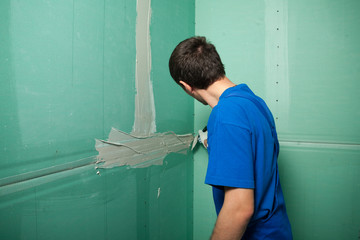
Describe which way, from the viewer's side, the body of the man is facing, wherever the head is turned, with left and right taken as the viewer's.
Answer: facing away from the viewer and to the left of the viewer

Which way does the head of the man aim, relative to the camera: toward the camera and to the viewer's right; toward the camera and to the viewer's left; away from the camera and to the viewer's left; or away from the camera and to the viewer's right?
away from the camera and to the viewer's left
